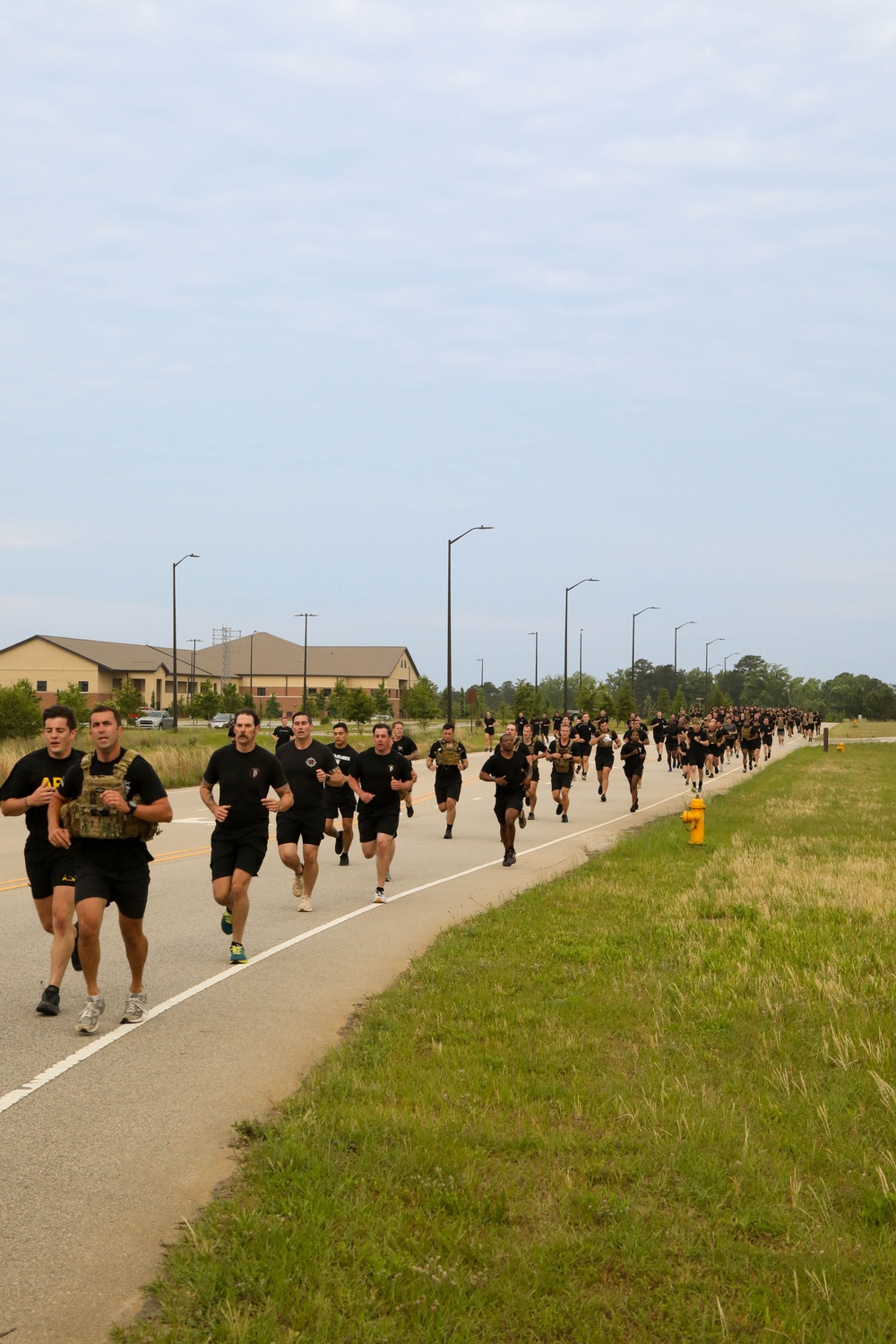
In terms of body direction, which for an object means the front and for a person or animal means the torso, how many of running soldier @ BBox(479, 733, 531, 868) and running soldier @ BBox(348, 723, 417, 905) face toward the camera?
2

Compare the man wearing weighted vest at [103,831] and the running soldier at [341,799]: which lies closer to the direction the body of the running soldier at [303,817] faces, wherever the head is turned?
the man wearing weighted vest

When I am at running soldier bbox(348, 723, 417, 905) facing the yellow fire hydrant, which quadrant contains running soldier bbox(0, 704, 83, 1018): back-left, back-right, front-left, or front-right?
back-right

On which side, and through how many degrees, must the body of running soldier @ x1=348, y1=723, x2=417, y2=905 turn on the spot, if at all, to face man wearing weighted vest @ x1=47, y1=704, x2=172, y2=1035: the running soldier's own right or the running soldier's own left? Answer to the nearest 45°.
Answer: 0° — they already face them
